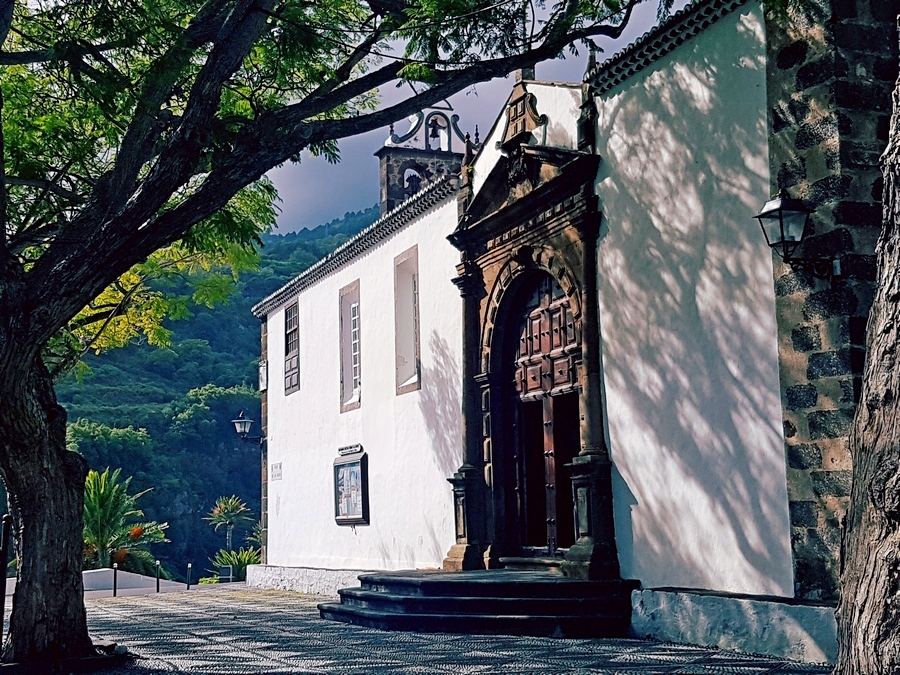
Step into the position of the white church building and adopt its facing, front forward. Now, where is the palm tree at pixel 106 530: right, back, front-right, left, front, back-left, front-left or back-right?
right

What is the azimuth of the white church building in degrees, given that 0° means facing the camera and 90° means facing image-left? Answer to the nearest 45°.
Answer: approximately 45°
